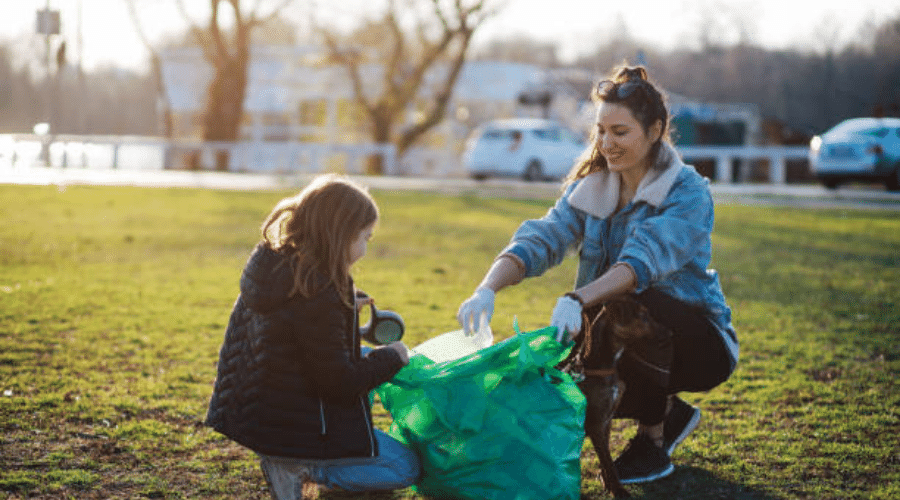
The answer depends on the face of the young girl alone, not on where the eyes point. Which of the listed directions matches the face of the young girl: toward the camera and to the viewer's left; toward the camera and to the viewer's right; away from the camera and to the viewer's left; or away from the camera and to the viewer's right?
away from the camera and to the viewer's right

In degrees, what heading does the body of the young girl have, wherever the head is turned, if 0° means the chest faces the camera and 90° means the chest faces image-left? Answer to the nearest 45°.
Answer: approximately 270°

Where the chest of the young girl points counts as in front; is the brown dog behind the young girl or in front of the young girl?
in front

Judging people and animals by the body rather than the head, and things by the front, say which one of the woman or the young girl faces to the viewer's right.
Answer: the young girl

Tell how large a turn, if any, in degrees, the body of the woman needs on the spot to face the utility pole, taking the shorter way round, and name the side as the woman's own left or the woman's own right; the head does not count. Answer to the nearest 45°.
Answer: approximately 90° to the woman's own right

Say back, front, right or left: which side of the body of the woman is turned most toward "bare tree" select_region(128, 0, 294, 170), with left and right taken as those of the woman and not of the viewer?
right

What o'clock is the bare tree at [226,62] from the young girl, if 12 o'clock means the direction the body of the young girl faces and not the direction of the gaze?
The bare tree is roughly at 9 o'clock from the young girl.

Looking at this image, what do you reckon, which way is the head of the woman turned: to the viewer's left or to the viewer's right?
to the viewer's left

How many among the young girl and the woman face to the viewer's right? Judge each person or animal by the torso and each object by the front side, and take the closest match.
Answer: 1
